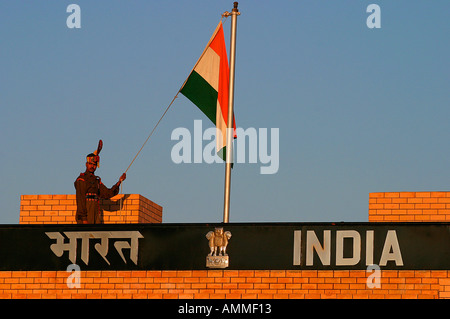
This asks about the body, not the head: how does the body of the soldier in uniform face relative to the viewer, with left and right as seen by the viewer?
facing the viewer and to the right of the viewer

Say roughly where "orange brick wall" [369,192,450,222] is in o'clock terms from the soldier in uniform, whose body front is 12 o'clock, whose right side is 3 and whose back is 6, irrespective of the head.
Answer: The orange brick wall is roughly at 11 o'clock from the soldier in uniform.

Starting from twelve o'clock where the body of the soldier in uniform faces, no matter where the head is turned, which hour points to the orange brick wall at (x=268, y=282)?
The orange brick wall is roughly at 11 o'clock from the soldier in uniform.
